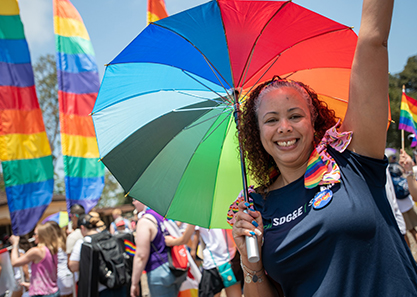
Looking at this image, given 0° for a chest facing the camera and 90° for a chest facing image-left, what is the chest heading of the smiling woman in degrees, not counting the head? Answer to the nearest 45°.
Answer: approximately 45°

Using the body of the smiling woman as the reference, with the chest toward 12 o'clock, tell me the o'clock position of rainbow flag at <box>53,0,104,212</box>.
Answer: The rainbow flag is roughly at 3 o'clock from the smiling woman.

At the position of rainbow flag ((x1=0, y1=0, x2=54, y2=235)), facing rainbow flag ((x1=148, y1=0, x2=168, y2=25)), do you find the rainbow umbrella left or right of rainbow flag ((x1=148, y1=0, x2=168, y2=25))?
right

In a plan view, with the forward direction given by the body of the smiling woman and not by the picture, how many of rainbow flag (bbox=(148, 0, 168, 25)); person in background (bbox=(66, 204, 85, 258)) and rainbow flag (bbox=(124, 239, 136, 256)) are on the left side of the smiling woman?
0

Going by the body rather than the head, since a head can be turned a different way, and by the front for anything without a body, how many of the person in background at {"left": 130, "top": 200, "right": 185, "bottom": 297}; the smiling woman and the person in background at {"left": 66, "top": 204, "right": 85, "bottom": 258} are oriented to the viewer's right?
0

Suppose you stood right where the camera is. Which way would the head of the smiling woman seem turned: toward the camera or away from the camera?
toward the camera

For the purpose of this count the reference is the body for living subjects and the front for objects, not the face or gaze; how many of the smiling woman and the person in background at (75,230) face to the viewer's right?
0

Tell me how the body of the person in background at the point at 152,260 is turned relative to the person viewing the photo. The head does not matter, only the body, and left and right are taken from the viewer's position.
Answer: facing away from the viewer and to the left of the viewer

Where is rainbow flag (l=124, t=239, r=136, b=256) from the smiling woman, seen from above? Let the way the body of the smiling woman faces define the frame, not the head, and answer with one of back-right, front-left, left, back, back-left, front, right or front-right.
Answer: right

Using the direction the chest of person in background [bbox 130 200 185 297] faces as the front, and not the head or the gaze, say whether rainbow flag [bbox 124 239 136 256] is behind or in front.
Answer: in front
